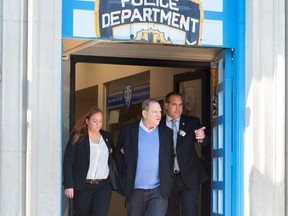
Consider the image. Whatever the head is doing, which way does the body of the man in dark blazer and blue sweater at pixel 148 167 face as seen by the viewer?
toward the camera

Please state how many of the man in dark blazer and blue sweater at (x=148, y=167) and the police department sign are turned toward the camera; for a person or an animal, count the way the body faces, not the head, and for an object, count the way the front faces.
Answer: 2

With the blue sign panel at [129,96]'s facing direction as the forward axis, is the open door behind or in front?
in front

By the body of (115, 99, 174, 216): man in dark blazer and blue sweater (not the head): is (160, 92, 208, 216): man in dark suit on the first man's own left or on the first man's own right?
on the first man's own left

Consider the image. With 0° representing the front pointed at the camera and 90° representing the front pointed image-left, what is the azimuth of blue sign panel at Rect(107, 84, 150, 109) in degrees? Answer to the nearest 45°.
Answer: approximately 315°

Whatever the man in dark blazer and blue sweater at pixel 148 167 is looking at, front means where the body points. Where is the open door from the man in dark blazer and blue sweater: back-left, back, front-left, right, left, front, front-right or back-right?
left

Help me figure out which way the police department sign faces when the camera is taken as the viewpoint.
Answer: facing the viewer

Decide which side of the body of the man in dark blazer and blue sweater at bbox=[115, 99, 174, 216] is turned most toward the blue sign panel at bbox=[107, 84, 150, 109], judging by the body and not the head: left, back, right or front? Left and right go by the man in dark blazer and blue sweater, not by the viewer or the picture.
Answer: back
